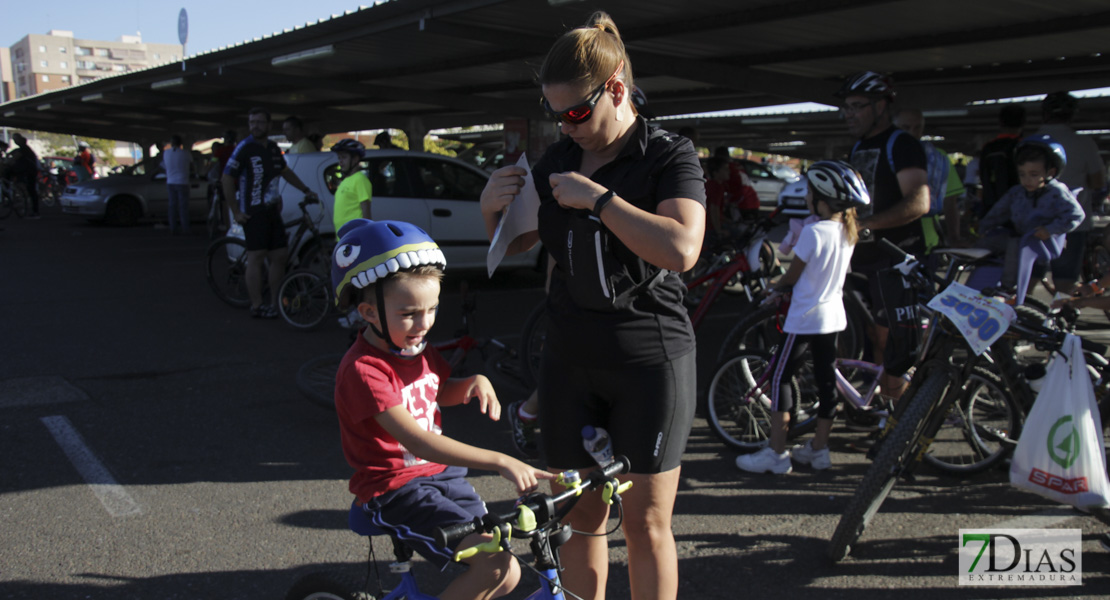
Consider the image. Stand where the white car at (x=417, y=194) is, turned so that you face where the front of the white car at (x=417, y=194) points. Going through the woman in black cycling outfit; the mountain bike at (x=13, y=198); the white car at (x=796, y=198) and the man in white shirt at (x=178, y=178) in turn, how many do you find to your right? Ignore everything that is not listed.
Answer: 1

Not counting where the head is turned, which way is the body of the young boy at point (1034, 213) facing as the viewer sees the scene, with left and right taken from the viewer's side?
facing the viewer and to the left of the viewer

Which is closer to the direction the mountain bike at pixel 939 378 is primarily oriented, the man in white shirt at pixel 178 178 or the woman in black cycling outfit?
the woman in black cycling outfit

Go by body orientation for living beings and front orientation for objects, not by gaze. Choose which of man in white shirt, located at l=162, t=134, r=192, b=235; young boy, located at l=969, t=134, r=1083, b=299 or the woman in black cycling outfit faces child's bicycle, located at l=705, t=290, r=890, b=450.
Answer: the young boy

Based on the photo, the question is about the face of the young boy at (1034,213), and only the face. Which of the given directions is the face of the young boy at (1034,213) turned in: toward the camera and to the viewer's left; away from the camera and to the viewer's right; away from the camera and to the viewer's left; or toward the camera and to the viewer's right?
toward the camera and to the viewer's left

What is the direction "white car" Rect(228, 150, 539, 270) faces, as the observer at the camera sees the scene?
facing to the right of the viewer

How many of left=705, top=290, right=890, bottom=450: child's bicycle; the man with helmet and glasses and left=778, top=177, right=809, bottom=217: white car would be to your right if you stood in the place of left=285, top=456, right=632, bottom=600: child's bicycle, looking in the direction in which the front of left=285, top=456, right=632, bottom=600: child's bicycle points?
0

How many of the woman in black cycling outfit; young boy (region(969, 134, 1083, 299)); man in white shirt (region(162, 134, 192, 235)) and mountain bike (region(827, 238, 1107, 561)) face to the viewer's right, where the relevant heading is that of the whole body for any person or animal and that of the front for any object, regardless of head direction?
0
